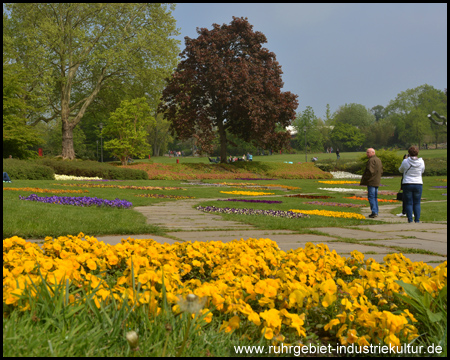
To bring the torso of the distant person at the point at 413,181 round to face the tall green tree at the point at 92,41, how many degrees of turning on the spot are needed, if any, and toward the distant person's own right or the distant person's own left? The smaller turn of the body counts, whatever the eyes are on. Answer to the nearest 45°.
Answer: approximately 45° to the distant person's own left

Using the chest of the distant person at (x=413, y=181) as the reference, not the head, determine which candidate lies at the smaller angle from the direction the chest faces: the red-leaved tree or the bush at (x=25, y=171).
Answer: the red-leaved tree

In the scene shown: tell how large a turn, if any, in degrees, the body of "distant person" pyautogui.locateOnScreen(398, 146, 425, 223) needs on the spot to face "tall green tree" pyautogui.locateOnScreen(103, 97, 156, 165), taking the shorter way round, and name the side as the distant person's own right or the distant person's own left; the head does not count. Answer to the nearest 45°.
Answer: approximately 45° to the distant person's own left

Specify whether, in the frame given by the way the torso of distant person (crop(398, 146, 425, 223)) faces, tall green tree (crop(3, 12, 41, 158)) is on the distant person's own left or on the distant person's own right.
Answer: on the distant person's own left

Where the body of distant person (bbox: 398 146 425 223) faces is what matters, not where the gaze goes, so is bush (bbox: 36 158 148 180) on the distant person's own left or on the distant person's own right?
on the distant person's own left

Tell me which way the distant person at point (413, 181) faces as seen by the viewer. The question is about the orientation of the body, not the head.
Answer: away from the camera

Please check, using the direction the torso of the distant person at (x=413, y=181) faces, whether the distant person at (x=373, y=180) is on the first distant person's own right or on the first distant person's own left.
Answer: on the first distant person's own left

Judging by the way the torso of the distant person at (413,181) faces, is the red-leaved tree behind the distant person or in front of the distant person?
in front

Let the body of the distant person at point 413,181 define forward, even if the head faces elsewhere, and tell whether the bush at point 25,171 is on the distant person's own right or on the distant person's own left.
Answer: on the distant person's own left
